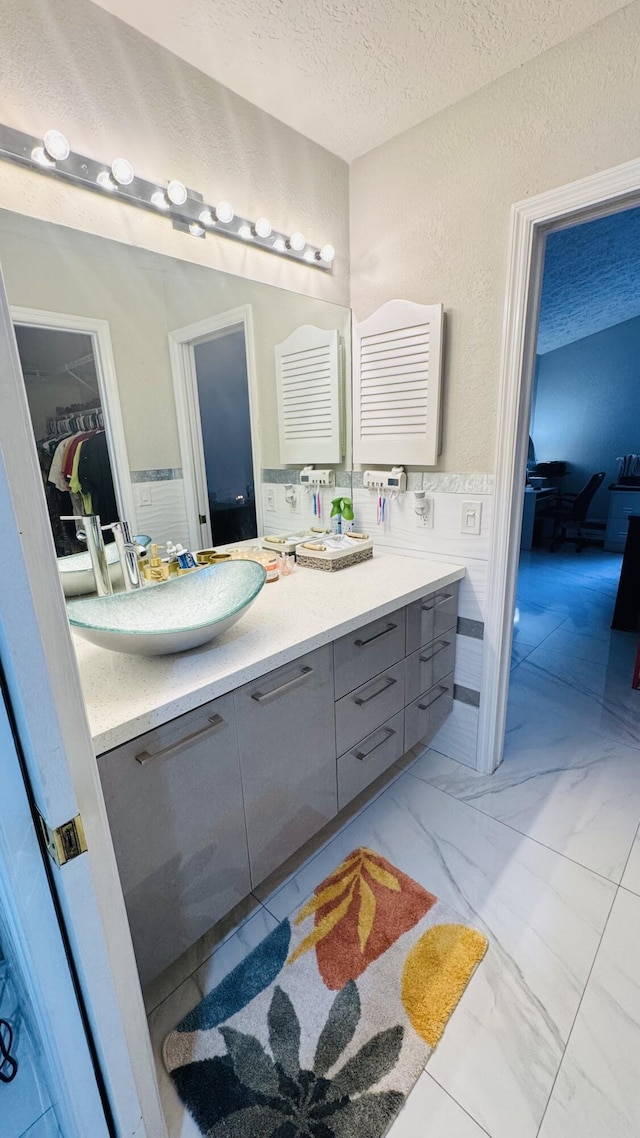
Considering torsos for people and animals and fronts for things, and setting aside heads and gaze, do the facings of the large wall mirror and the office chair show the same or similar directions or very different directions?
very different directions

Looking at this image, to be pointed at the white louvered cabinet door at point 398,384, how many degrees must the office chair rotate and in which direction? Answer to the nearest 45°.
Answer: approximately 90° to its left

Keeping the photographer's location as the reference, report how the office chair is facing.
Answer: facing to the left of the viewer
